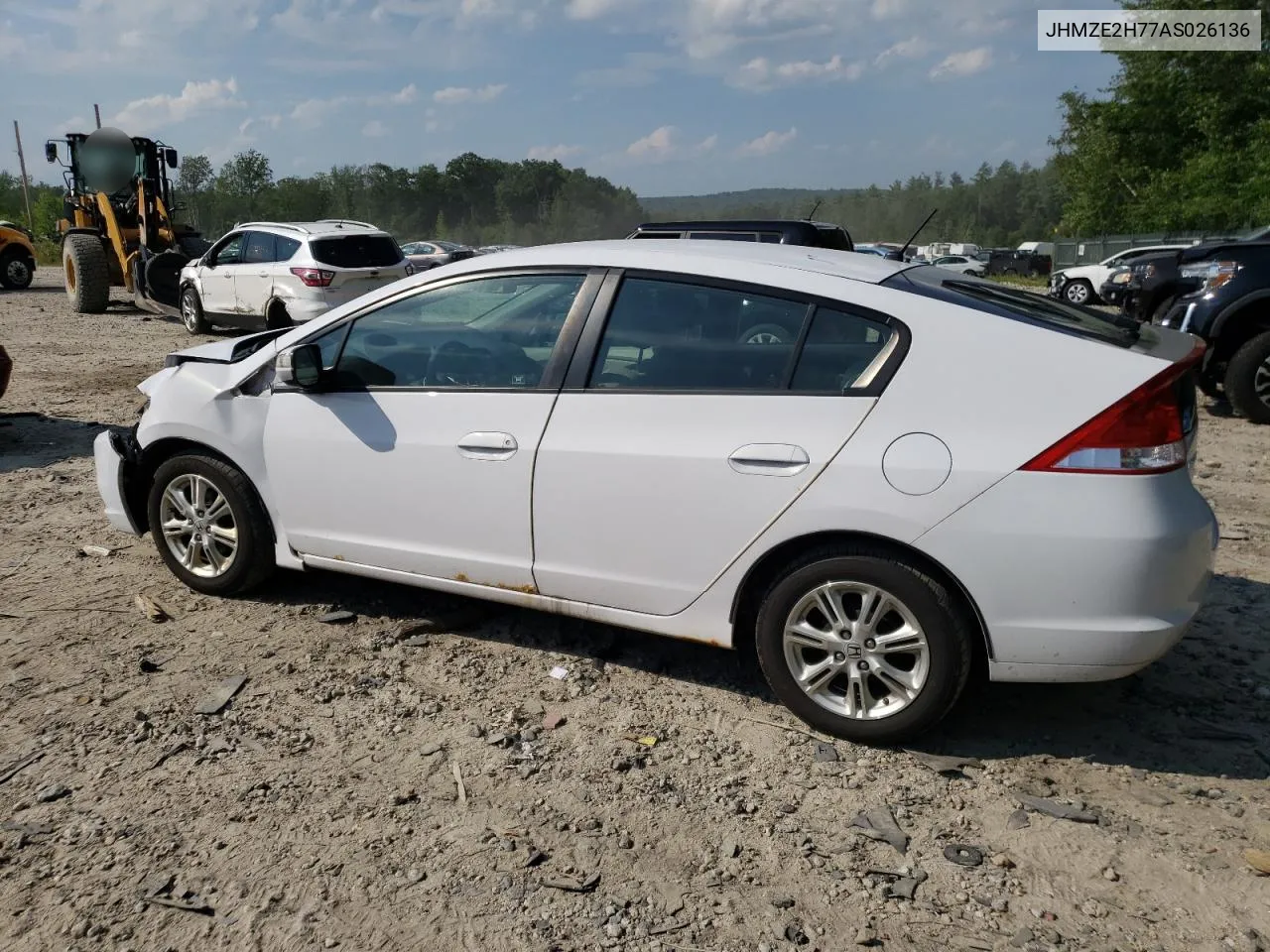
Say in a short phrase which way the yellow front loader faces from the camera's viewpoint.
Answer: facing the viewer and to the right of the viewer

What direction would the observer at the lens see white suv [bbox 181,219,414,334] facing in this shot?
facing away from the viewer and to the left of the viewer

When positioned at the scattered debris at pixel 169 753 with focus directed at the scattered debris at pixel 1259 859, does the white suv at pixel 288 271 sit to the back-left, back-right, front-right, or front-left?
back-left

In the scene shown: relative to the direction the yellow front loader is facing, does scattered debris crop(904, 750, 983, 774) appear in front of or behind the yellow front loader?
in front

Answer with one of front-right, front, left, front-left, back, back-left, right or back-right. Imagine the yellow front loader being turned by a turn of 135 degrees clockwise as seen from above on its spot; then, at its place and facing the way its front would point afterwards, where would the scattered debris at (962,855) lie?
left

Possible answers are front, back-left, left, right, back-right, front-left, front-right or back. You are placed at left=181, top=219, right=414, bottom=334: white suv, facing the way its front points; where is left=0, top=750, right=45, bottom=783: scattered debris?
back-left

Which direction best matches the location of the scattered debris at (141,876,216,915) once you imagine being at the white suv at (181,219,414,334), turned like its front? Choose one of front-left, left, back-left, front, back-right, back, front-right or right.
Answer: back-left
